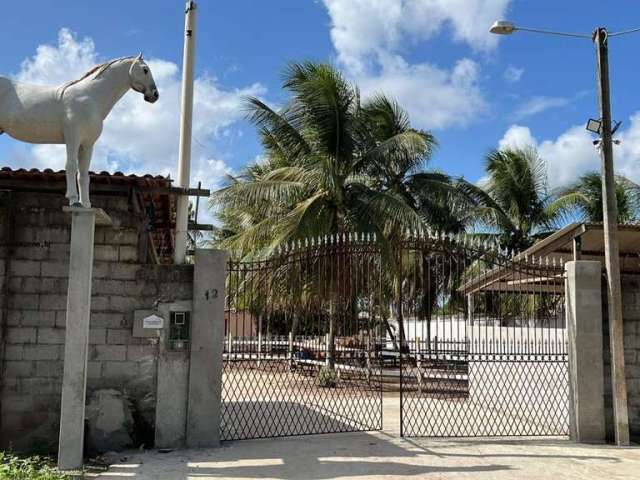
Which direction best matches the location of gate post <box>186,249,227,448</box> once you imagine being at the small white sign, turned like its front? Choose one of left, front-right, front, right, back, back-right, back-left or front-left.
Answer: left

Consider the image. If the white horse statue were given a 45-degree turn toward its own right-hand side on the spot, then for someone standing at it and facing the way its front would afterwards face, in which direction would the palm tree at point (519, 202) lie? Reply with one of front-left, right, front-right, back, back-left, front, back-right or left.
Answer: left

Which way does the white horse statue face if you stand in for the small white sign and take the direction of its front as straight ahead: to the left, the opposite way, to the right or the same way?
to the left

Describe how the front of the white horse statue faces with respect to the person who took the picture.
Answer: facing to the right of the viewer

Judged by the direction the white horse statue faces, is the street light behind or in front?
in front

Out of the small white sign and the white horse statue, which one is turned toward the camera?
the small white sign

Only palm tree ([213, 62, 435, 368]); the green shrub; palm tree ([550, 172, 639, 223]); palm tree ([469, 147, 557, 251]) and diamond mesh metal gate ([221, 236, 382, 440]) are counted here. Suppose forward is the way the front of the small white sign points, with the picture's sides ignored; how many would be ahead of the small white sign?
0

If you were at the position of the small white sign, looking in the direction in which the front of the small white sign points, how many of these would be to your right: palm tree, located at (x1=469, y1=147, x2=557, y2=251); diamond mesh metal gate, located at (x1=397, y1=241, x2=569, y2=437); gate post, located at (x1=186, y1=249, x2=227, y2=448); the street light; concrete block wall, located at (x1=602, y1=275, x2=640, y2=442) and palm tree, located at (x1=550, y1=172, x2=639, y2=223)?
0

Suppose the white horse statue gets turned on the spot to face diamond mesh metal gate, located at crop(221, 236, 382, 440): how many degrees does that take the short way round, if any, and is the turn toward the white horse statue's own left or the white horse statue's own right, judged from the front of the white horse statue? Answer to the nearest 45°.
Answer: approximately 45° to the white horse statue's own left

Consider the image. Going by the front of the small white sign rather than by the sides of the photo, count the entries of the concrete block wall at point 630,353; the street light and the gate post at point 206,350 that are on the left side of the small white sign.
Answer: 3

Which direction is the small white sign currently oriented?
toward the camera

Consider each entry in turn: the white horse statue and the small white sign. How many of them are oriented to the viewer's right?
1

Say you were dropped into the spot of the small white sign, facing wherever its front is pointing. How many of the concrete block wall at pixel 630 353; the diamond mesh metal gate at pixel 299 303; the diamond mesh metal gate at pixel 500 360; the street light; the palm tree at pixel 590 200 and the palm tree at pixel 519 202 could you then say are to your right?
0

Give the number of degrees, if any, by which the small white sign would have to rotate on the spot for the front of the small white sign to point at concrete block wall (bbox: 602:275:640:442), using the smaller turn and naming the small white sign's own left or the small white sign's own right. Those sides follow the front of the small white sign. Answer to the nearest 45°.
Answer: approximately 90° to the small white sign's own left
